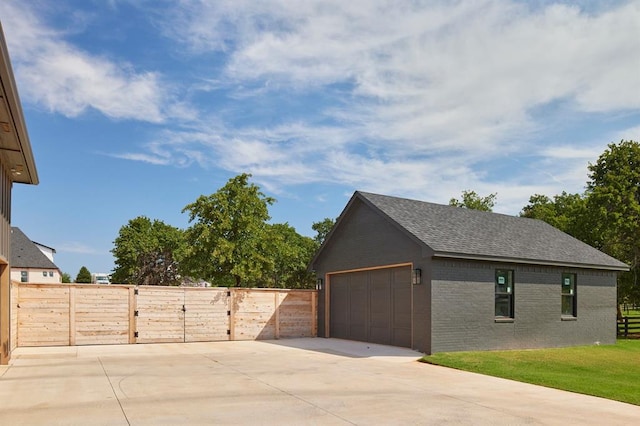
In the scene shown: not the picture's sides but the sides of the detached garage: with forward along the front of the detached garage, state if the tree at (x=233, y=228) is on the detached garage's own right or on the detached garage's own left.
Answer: on the detached garage's own right

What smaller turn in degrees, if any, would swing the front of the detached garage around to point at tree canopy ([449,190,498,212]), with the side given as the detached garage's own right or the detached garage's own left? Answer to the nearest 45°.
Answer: approximately 135° to the detached garage's own right

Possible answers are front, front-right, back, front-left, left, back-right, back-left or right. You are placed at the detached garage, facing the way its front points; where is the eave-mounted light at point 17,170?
front

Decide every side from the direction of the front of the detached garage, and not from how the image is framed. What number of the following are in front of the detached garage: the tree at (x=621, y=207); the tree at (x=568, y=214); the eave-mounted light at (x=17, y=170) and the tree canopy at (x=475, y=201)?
1

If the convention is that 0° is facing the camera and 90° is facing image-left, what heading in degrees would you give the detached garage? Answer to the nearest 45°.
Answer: approximately 45°

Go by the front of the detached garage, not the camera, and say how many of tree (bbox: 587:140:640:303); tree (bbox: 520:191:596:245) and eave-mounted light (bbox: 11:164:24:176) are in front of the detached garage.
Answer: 1

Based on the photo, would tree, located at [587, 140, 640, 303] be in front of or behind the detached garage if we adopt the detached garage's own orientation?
behind

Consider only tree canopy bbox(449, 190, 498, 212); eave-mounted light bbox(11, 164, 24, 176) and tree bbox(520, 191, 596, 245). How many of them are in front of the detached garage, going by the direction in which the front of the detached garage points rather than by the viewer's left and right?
1

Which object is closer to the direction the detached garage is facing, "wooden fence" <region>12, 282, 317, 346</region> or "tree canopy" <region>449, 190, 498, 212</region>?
the wooden fence
